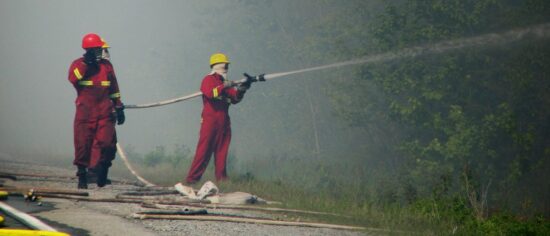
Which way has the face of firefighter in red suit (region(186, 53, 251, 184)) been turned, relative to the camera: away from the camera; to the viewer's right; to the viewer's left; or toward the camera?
to the viewer's right

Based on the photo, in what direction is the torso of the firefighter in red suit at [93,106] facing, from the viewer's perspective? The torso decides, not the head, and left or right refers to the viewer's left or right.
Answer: facing the viewer and to the right of the viewer

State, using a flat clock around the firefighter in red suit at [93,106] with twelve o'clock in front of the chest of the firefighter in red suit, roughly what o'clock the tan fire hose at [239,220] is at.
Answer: The tan fire hose is roughly at 11 o'clock from the firefighter in red suit.
